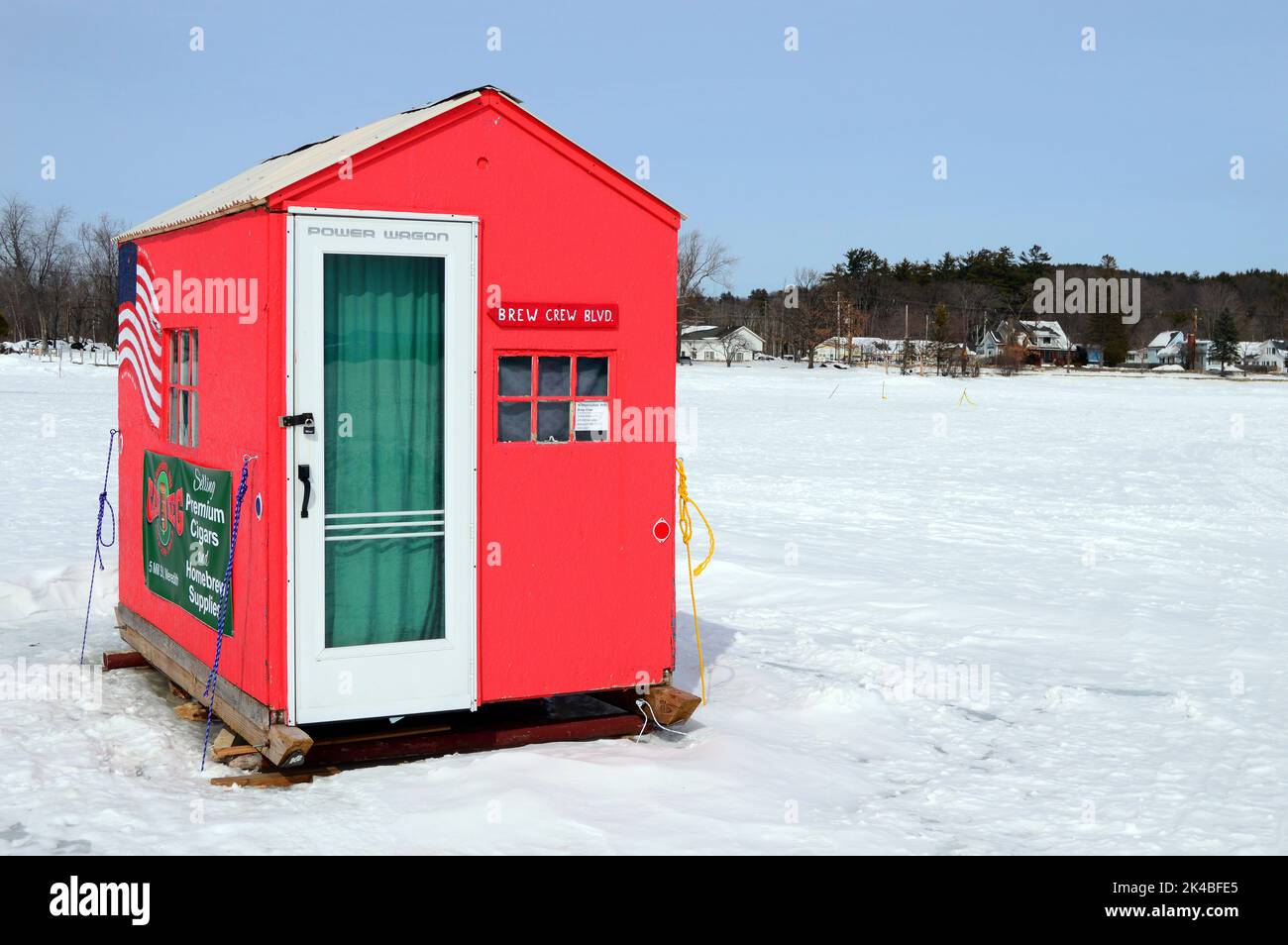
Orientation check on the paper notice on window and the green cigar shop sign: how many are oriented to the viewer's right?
0

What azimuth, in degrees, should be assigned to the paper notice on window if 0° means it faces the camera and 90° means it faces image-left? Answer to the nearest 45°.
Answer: approximately 0°

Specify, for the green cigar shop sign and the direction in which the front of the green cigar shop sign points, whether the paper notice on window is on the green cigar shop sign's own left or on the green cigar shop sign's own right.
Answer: on the green cigar shop sign's own left

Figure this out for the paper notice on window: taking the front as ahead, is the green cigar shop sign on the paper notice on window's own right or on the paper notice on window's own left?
on the paper notice on window's own right

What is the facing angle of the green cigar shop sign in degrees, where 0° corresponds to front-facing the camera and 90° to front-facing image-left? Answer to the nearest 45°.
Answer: approximately 45°
